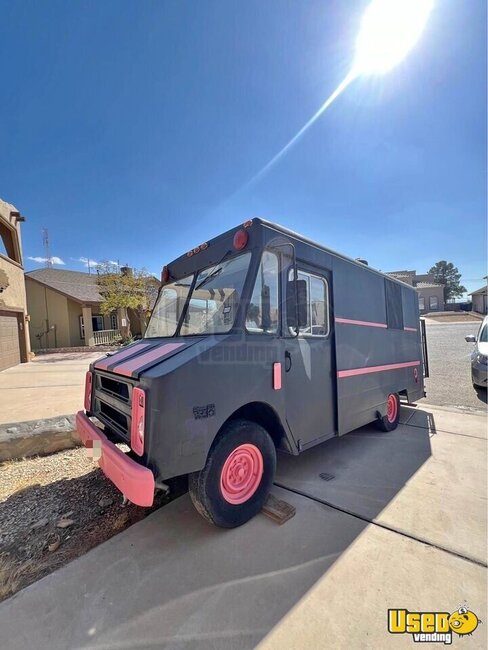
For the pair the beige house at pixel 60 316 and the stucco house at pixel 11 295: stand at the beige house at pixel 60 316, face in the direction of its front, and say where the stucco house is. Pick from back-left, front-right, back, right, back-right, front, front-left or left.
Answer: front-right

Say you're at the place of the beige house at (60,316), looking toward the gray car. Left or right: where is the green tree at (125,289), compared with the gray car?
left

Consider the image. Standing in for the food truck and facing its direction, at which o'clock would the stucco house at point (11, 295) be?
The stucco house is roughly at 3 o'clock from the food truck.

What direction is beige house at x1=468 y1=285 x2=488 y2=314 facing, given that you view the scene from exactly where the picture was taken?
facing the viewer and to the left of the viewer

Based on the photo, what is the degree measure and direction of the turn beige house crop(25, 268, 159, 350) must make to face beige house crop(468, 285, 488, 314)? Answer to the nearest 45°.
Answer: approximately 45° to its left

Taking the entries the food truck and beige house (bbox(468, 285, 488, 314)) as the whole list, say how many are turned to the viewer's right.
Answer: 0

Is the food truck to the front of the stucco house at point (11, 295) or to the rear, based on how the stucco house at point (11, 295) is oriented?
to the front

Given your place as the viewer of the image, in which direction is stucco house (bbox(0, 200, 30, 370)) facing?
facing the viewer and to the right of the viewer

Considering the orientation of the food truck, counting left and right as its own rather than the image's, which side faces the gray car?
back

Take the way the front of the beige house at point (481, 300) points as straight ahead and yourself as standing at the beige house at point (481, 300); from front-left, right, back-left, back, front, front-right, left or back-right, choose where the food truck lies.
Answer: front-left

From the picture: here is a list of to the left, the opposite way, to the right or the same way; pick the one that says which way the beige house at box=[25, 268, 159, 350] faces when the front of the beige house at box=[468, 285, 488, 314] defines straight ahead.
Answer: the opposite way

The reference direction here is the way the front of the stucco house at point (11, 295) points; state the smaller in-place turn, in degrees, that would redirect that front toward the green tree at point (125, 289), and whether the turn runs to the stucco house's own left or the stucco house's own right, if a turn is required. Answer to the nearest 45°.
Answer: approximately 90° to the stucco house's own left

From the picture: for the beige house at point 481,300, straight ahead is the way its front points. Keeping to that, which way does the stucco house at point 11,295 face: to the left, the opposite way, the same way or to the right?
the opposite way
